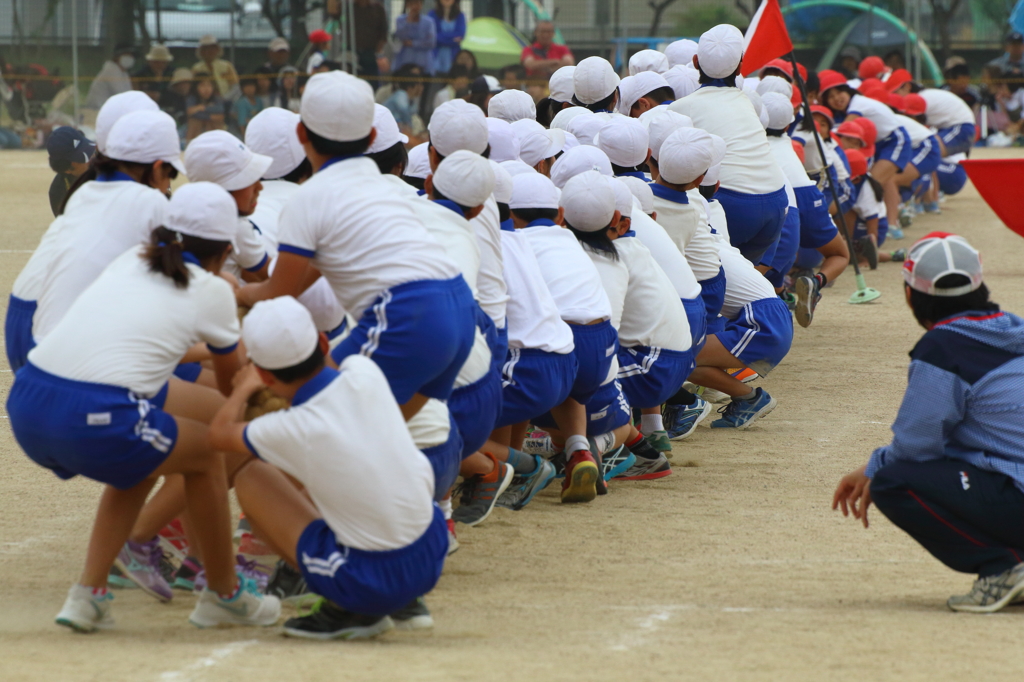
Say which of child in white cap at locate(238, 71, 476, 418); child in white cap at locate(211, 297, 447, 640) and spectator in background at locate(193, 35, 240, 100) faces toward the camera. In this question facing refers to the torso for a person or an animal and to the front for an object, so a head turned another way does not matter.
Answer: the spectator in background

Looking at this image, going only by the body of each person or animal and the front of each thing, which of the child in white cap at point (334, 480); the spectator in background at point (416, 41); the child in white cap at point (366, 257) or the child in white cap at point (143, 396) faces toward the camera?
the spectator in background

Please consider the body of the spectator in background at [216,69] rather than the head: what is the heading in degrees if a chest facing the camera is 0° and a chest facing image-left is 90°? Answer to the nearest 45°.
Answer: approximately 0°

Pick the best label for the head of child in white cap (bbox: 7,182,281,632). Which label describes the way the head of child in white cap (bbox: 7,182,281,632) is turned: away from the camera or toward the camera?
away from the camera

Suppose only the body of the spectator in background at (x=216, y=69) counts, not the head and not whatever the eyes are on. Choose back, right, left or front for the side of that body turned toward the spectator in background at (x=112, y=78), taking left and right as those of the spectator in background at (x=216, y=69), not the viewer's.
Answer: right

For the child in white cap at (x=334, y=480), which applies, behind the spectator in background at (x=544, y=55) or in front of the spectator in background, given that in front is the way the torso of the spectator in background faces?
in front

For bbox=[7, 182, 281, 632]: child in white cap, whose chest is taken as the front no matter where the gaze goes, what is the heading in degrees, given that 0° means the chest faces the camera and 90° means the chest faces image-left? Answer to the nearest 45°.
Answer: approximately 225°

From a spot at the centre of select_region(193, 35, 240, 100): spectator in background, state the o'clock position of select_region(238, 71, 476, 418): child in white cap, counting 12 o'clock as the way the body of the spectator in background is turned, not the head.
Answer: The child in white cap is roughly at 12 o'clock from the spectator in background.

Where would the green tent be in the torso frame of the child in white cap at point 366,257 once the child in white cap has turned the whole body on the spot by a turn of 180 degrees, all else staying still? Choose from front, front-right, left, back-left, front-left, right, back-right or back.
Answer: back-left

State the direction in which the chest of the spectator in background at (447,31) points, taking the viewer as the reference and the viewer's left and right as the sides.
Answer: facing the viewer

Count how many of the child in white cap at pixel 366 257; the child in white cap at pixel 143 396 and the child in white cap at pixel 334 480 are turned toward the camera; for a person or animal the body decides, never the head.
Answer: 0

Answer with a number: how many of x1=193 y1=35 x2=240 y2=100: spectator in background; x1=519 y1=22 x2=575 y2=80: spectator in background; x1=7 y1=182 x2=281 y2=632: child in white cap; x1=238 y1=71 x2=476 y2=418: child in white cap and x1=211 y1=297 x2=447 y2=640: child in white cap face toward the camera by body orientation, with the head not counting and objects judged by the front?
2

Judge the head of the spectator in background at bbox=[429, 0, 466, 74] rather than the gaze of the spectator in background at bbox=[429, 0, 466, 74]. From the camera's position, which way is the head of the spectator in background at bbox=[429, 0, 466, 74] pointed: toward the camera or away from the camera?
toward the camera

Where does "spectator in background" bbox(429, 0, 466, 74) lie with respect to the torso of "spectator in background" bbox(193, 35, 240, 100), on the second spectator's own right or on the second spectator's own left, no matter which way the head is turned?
on the second spectator's own left

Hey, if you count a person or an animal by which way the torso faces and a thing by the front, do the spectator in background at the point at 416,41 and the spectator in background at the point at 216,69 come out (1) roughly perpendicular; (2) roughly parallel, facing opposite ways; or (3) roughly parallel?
roughly parallel

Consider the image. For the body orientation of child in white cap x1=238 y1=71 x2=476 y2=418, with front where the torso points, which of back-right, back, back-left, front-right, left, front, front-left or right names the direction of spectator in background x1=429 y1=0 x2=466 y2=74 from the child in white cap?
front-right

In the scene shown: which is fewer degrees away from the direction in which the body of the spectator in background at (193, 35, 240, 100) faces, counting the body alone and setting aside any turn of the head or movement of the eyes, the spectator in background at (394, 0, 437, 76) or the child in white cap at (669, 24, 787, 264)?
the child in white cap

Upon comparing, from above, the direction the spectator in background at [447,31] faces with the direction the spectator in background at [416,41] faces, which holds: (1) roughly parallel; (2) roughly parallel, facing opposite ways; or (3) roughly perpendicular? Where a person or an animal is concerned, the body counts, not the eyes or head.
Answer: roughly parallel

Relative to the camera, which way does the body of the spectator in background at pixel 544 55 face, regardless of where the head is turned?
toward the camera
